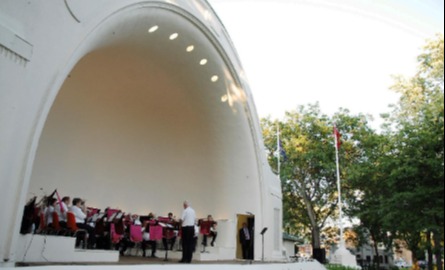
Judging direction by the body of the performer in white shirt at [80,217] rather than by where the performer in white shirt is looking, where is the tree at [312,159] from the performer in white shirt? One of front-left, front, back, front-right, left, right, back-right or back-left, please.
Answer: front-left

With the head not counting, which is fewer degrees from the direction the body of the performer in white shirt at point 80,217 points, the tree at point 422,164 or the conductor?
the conductor

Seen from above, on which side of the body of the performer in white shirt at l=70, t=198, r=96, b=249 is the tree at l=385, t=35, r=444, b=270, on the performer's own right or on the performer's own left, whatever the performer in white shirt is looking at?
on the performer's own left

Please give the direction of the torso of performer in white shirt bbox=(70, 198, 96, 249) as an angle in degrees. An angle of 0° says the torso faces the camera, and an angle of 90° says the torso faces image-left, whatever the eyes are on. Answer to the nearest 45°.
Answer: approximately 270°

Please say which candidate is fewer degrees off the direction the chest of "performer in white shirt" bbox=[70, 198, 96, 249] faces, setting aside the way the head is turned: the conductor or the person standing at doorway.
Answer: the conductor

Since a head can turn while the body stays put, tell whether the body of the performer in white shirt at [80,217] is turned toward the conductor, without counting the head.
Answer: yes
